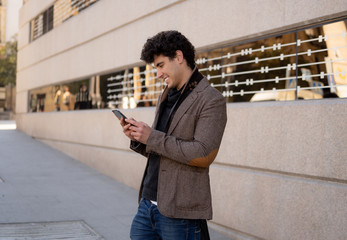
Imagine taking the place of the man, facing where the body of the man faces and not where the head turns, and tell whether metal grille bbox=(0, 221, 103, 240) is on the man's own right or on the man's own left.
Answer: on the man's own right

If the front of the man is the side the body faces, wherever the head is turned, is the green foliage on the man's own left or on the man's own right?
on the man's own right

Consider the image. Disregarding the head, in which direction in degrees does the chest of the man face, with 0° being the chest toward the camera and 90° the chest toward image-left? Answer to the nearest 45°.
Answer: approximately 45°
